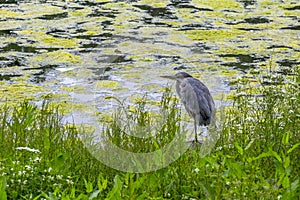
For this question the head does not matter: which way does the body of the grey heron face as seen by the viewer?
to the viewer's left
